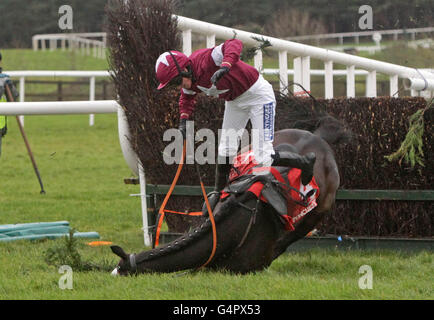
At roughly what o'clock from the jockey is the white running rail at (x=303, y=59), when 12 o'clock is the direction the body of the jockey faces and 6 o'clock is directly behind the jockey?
The white running rail is roughly at 5 o'clock from the jockey.

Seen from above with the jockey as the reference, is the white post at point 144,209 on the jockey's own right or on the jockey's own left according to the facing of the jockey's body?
on the jockey's own right

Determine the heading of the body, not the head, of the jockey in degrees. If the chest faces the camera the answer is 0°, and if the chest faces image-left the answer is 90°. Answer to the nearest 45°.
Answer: approximately 45°

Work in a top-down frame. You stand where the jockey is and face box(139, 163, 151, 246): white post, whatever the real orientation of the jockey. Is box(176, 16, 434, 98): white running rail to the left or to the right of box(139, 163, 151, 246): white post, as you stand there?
right

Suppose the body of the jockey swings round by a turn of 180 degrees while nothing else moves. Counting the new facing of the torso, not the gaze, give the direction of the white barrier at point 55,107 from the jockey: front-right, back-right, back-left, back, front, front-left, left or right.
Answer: left
